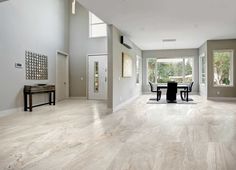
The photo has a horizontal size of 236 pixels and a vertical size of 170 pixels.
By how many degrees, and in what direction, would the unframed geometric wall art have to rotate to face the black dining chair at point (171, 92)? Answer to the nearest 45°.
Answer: approximately 45° to its left

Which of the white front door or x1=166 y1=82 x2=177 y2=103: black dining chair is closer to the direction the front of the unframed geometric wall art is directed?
the black dining chair

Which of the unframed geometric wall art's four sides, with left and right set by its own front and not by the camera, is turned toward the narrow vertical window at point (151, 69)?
left

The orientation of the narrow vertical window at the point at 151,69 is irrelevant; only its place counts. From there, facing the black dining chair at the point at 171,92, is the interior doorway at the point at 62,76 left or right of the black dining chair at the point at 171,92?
right

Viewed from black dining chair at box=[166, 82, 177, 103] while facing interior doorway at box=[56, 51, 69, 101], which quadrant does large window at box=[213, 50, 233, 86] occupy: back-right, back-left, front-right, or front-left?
back-right

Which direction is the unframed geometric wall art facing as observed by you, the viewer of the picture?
facing the viewer and to the right of the viewer

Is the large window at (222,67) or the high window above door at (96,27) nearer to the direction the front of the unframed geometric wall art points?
the large window

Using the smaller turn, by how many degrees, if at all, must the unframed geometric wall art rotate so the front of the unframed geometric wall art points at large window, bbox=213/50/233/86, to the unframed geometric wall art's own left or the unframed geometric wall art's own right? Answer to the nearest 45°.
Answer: approximately 45° to the unframed geometric wall art's own left

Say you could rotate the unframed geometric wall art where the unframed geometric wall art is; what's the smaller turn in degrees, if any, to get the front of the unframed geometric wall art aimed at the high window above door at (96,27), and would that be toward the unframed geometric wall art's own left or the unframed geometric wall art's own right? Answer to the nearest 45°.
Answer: approximately 90° to the unframed geometric wall art's own left

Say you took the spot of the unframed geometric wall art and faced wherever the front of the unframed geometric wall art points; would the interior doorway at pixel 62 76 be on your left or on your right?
on your left

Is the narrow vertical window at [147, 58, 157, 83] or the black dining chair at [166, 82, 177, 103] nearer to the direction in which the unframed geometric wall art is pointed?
the black dining chair
